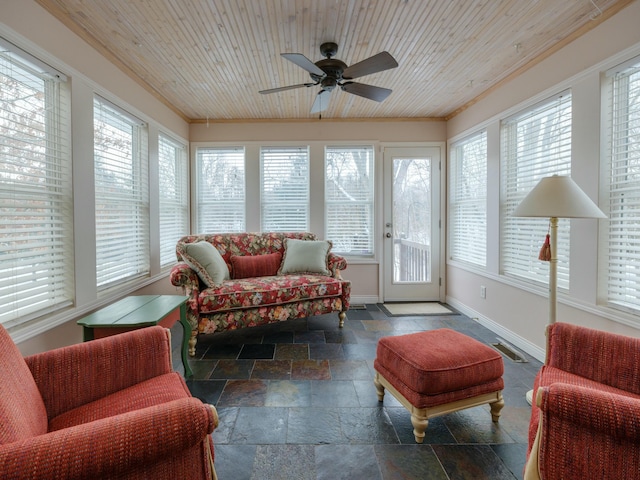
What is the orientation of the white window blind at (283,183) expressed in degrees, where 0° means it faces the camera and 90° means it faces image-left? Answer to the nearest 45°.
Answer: approximately 0°

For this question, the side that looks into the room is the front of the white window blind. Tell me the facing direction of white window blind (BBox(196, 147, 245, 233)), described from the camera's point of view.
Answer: facing the viewer

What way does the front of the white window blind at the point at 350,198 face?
toward the camera

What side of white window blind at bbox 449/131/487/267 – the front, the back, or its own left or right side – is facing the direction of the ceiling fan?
front

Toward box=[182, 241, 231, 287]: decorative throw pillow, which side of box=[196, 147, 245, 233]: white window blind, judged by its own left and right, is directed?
front

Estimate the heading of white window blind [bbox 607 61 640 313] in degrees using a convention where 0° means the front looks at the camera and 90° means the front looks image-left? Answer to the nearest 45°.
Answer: approximately 45°

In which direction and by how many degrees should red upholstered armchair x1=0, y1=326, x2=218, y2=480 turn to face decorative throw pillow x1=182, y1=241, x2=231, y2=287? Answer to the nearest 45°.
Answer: approximately 90° to its left

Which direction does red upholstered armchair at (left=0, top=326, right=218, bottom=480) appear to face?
to the viewer's right

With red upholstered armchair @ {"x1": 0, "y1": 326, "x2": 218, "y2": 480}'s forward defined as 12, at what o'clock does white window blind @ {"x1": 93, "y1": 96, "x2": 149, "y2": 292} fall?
The white window blind is roughly at 9 o'clock from the red upholstered armchair.

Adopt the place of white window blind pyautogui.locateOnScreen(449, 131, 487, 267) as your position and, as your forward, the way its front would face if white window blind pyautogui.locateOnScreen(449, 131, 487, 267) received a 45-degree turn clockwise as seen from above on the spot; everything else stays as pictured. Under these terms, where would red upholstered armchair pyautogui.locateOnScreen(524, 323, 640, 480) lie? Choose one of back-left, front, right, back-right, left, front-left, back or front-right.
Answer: left
